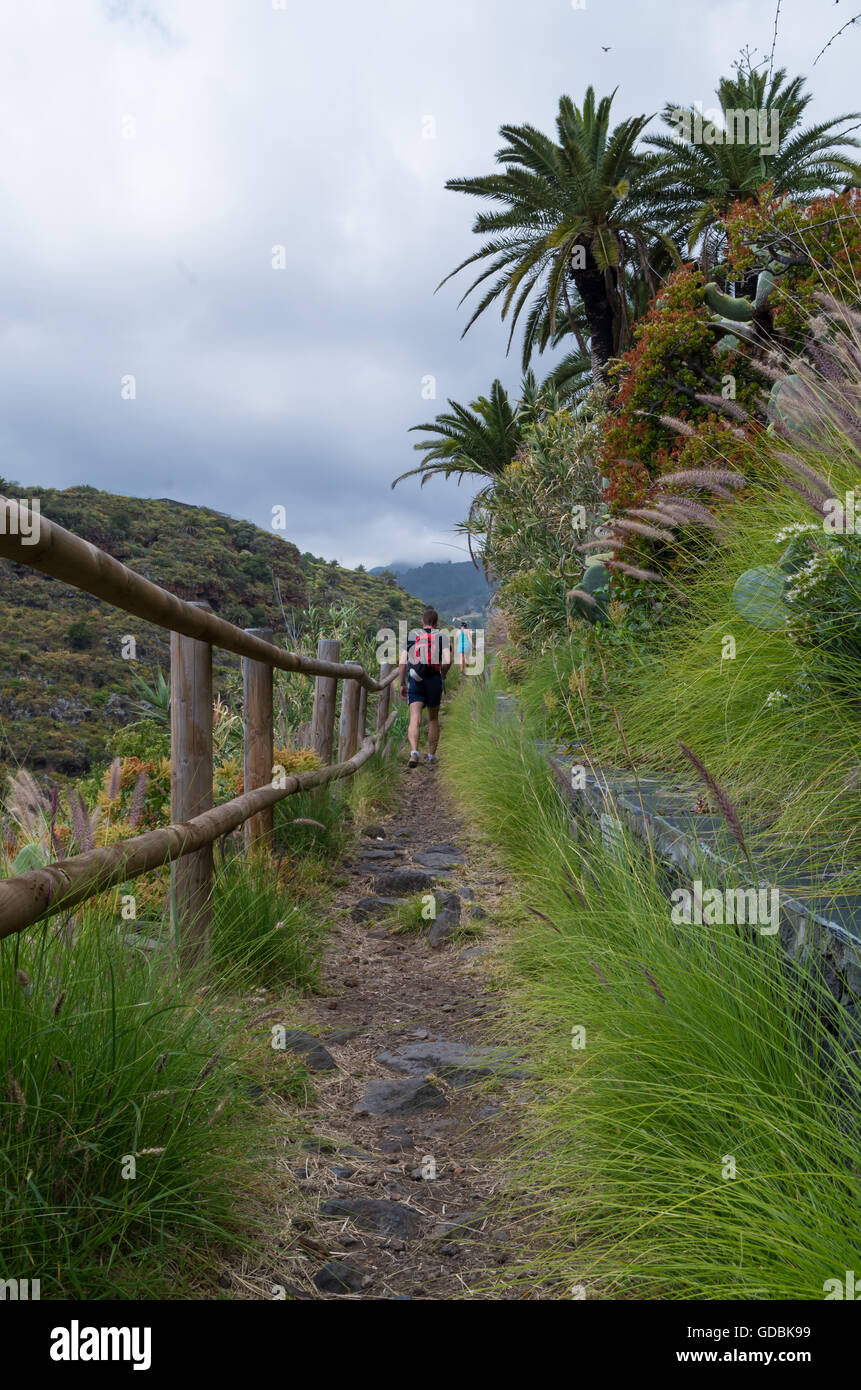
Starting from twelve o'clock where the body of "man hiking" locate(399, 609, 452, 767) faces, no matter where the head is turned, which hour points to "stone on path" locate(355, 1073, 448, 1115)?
The stone on path is roughly at 6 o'clock from the man hiking.

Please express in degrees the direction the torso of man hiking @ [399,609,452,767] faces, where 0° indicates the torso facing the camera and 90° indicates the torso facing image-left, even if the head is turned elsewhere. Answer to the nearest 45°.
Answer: approximately 180°

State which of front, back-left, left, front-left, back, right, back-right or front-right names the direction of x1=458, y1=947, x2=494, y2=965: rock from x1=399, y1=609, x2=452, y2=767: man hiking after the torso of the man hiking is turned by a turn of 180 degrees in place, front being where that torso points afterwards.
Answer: front

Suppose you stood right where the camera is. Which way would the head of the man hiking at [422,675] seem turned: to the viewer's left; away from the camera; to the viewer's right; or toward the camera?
away from the camera

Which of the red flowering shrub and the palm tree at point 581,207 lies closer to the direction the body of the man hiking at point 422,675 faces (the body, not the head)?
the palm tree

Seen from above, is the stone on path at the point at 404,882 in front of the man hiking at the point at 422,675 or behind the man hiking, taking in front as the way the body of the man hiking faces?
behind

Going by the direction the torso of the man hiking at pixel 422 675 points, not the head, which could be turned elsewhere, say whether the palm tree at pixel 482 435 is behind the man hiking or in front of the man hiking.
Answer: in front

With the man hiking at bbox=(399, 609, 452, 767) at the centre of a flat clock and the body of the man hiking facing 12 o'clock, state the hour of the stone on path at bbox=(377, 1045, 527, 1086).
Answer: The stone on path is roughly at 6 o'clock from the man hiking.
